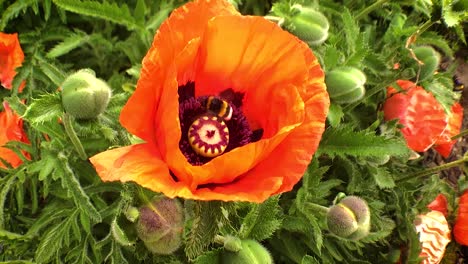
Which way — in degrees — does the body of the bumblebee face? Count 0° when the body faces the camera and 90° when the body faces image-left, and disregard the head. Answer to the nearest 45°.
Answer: approximately 135°

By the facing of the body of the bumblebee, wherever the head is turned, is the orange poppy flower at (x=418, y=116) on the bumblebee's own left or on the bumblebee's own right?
on the bumblebee's own right

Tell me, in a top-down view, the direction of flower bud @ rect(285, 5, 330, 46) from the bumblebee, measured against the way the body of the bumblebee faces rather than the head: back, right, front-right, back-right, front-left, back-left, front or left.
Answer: right

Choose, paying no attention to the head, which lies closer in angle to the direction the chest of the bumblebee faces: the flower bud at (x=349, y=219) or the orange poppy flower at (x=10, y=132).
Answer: the orange poppy flower

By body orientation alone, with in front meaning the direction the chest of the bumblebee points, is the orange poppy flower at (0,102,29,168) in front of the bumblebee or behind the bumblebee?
in front

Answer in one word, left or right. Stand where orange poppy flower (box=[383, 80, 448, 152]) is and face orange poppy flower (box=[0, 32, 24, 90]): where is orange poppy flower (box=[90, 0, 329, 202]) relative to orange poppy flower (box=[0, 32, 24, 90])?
left
